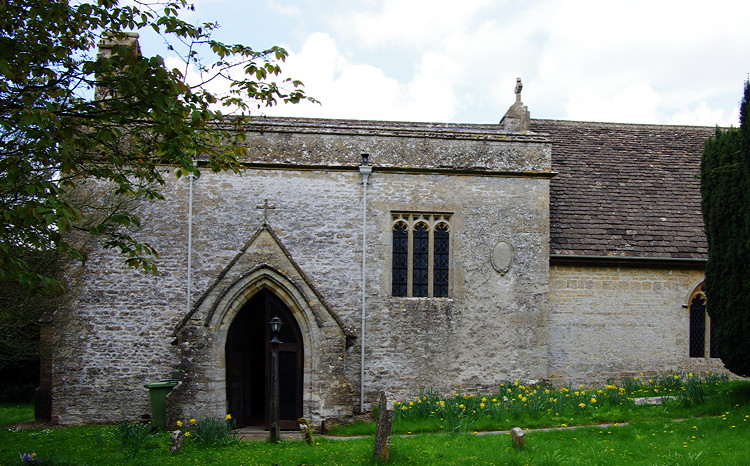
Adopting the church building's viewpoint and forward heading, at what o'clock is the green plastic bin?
The green plastic bin is roughly at 2 o'clock from the church building.

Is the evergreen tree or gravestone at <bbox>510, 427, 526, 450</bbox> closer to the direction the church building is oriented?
the gravestone

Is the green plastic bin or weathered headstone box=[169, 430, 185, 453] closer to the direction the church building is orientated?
the weathered headstone

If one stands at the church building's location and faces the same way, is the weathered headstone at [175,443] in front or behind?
in front

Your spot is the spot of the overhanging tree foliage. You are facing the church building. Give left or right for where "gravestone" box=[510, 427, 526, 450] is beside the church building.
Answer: right

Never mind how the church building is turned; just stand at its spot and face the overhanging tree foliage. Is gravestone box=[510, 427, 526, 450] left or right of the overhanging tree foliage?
left

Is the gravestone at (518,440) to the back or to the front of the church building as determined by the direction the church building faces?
to the front

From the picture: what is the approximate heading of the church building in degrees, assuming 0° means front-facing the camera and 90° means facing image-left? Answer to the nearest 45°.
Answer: approximately 0°
